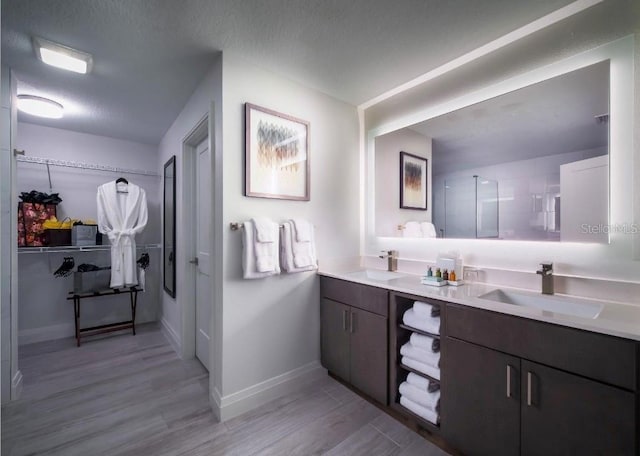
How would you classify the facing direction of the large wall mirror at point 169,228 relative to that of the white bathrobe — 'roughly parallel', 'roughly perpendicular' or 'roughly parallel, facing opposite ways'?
roughly perpendicular

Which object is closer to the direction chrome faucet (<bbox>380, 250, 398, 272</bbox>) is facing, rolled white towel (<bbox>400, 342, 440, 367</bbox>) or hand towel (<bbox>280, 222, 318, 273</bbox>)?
the hand towel

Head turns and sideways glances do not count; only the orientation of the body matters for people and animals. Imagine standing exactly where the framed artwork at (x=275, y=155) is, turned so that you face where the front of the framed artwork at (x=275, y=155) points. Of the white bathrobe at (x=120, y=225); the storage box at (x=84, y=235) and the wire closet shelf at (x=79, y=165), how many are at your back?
3

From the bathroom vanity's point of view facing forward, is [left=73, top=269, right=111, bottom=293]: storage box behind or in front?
in front

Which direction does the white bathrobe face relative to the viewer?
toward the camera

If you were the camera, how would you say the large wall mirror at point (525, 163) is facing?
facing the viewer and to the left of the viewer

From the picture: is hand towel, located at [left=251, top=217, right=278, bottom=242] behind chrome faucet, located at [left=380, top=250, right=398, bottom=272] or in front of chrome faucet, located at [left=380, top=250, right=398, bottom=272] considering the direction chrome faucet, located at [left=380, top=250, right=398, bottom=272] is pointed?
in front

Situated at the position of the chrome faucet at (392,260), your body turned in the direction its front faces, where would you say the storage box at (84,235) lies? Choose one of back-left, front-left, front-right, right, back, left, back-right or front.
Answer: front-right

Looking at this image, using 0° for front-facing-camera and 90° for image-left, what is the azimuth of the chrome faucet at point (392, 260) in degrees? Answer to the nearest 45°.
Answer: approximately 45°

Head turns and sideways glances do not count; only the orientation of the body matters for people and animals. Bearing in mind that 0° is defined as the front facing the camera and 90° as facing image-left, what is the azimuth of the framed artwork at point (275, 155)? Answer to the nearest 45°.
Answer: approximately 315°

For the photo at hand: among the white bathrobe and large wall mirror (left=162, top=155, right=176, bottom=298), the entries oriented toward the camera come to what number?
1
